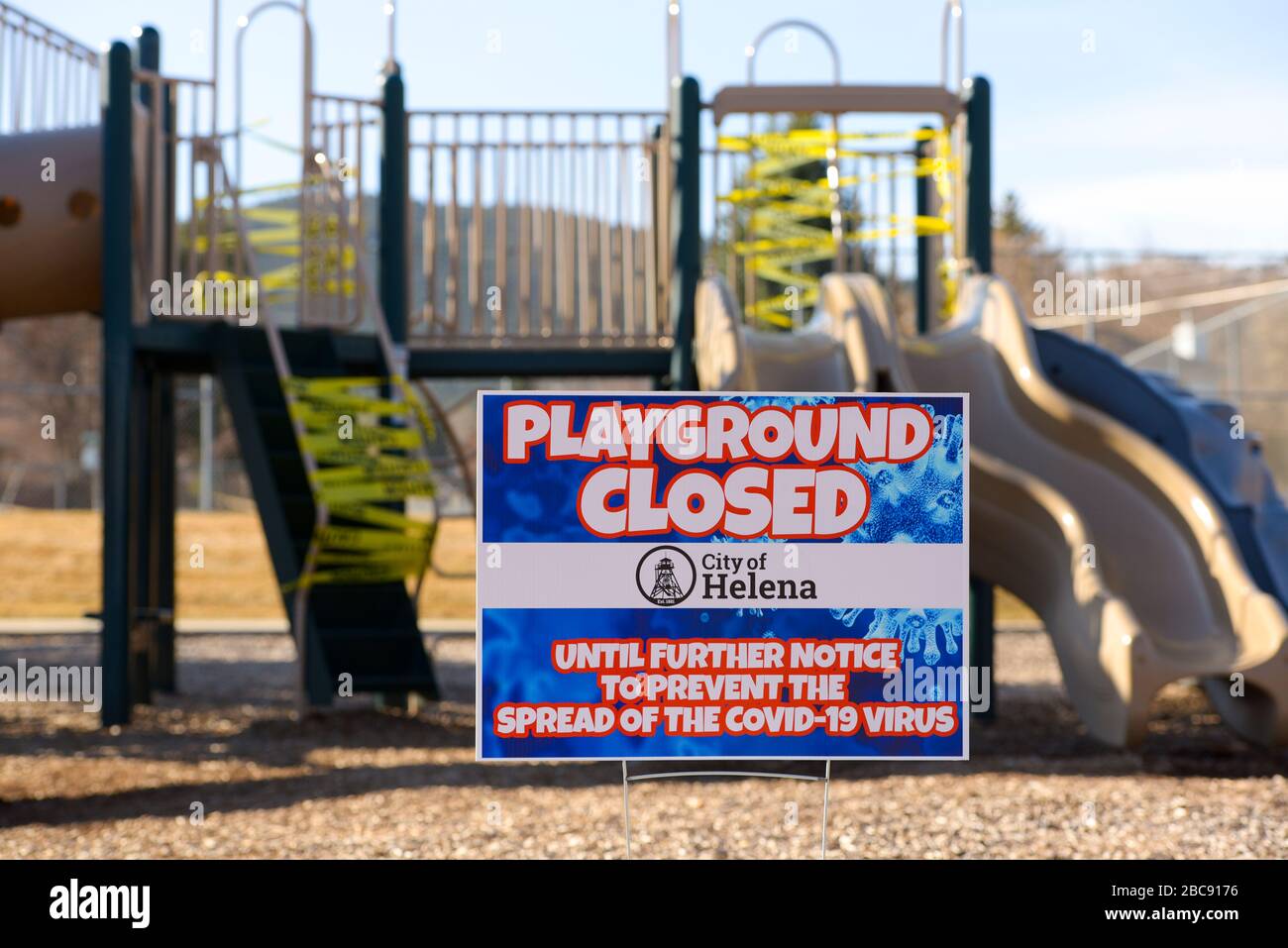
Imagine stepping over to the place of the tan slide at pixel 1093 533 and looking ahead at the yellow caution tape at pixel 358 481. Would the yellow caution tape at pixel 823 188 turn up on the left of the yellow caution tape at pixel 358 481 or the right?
right

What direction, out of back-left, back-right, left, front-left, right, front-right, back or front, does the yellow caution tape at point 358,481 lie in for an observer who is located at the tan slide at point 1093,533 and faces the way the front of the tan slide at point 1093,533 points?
back-right

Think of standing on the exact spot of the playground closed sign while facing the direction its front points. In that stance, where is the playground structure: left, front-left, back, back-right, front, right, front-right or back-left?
back

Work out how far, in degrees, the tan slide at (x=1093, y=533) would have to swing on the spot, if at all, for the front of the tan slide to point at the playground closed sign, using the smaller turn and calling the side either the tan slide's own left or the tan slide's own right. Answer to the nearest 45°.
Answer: approximately 45° to the tan slide's own right

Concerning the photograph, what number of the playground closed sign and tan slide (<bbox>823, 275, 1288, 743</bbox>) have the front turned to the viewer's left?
0

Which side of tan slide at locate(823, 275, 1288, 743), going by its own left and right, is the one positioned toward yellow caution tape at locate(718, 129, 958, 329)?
back

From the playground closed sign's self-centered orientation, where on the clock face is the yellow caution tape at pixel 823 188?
The yellow caution tape is roughly at 6 o'clock from the playground closed sign.

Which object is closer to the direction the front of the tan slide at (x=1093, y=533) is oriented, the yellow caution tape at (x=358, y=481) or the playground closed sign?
the playground closed sign

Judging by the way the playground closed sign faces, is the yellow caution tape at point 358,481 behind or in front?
behind

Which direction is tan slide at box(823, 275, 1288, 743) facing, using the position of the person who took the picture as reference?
facing the viewer and to the right of the viewer
